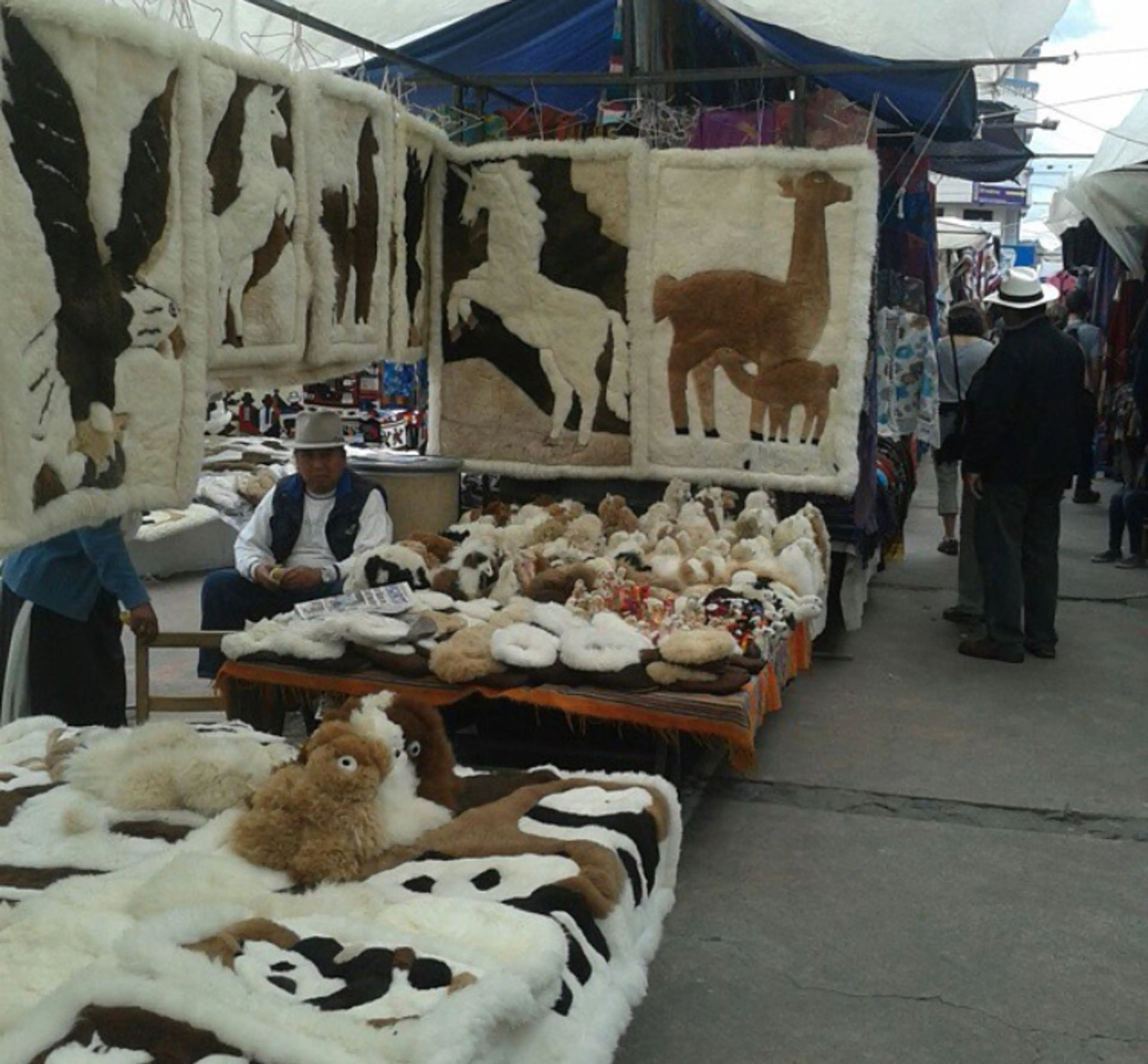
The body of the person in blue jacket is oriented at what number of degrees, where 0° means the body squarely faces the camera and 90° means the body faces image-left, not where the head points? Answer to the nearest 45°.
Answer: approximately 270°

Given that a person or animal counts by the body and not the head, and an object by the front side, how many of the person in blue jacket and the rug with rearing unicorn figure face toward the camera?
1

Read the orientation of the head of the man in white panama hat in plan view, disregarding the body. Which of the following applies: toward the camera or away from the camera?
away from the camera

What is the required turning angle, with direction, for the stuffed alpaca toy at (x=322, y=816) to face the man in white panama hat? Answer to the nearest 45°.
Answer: approximately 45° to its left

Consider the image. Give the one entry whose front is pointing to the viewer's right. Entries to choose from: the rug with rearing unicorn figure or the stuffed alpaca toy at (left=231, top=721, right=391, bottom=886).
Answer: the stuffed alpaca toy

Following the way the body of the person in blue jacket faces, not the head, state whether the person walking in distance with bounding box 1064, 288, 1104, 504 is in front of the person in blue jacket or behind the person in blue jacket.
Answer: in front

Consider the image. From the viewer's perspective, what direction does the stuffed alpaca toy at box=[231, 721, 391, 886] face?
to the viewer's right

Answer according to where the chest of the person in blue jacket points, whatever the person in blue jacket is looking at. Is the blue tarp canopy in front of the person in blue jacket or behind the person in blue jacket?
in front

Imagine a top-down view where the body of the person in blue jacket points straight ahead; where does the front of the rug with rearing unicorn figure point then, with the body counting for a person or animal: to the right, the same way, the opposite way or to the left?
to the right
